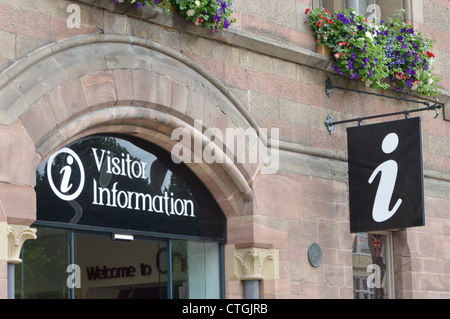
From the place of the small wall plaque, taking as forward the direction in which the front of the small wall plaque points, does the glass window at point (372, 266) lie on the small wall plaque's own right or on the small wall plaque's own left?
on the small wall plaque's own left

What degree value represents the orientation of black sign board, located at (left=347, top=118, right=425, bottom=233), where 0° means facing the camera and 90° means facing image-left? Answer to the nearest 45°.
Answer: approximately 45°

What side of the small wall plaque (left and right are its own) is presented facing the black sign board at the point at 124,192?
right

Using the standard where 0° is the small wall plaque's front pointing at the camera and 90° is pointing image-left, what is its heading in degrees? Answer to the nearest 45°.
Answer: approximately 315°
